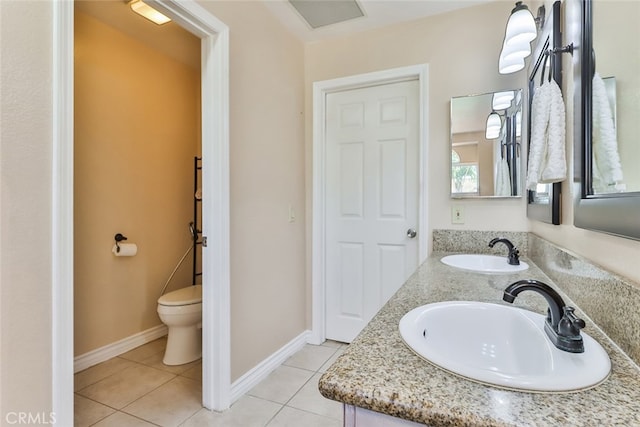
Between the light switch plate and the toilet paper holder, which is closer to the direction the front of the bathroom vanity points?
the toilet paper holder

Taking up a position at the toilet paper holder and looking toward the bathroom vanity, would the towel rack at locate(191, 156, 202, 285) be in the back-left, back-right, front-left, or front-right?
back-left

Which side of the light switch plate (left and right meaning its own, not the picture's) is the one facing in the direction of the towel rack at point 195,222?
right

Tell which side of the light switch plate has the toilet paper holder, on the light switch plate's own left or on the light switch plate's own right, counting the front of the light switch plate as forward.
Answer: on the light switch plate's own right

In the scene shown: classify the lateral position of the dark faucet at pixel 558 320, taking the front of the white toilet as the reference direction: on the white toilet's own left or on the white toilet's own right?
on the white toilet's own left

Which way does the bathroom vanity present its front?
to the viewer's left

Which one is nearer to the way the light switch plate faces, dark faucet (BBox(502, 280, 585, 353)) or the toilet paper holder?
the dark faucet

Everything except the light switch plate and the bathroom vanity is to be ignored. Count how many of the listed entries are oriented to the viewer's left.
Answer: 1

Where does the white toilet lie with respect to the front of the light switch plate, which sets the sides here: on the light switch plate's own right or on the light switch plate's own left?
on the light switch plate's own right

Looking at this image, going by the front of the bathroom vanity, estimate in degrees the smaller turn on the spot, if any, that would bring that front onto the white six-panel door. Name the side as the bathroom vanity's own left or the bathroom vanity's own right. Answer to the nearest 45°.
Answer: approximately 90° to the bathroom vanity's own right

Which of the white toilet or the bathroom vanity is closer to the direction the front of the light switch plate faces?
the bathroom vanity
